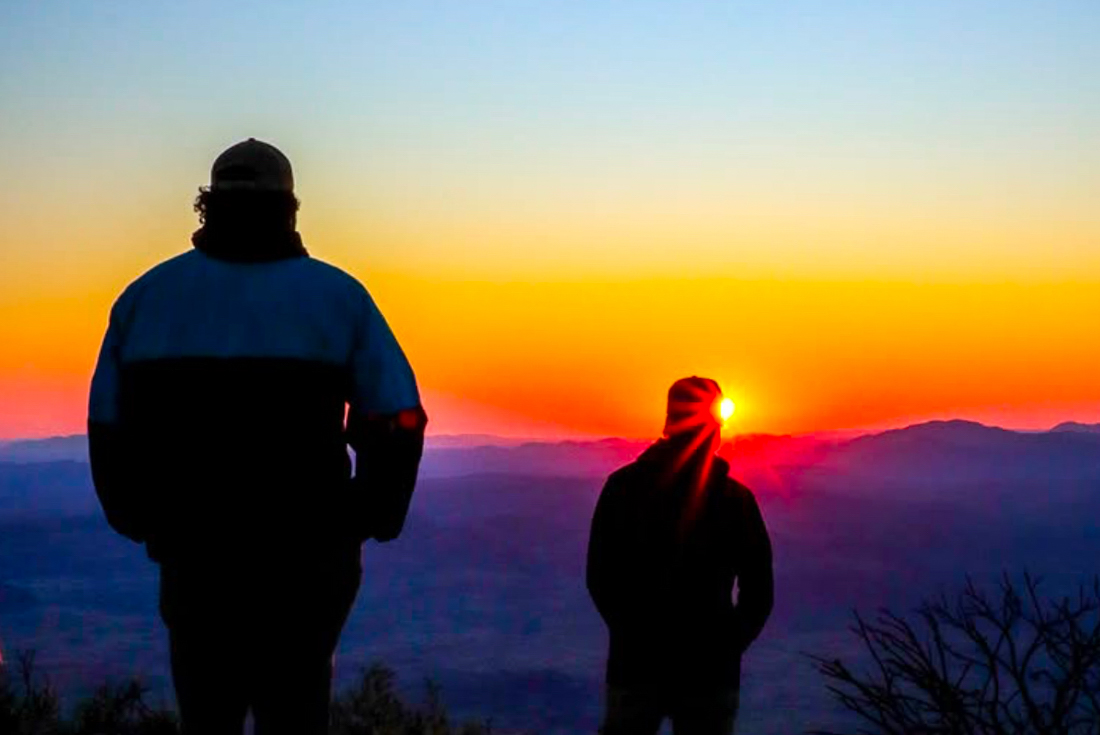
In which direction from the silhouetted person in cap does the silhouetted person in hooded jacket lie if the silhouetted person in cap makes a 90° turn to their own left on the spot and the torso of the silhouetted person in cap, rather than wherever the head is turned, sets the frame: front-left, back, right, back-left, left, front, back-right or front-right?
back-right

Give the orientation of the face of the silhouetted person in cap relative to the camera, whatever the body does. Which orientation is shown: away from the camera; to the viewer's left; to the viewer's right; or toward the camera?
away from the camera

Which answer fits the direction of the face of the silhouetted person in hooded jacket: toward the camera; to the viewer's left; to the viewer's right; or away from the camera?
away from the camera

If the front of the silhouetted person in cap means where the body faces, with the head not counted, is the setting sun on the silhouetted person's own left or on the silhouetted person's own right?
on the silhouetted person's own right

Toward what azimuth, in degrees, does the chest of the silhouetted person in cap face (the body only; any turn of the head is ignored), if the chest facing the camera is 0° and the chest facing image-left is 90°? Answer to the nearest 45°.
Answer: approximately 180°
